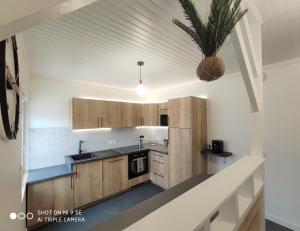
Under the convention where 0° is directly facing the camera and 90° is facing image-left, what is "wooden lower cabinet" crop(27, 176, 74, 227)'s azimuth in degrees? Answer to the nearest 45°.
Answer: approximately 315°

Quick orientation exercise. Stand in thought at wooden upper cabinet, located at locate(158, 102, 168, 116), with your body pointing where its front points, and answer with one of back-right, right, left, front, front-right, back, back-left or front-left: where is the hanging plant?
front-left

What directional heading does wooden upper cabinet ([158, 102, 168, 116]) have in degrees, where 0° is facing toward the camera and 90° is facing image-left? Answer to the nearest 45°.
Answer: approximately 45°

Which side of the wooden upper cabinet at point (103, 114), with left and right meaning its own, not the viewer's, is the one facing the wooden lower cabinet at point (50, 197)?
right

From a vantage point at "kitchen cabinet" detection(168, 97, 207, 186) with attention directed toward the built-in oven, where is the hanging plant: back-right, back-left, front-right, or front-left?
back-left

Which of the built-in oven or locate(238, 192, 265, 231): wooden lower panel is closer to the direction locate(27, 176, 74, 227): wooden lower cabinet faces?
the wooden lower panel

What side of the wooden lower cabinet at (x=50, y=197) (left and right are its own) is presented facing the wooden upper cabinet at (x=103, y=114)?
left
